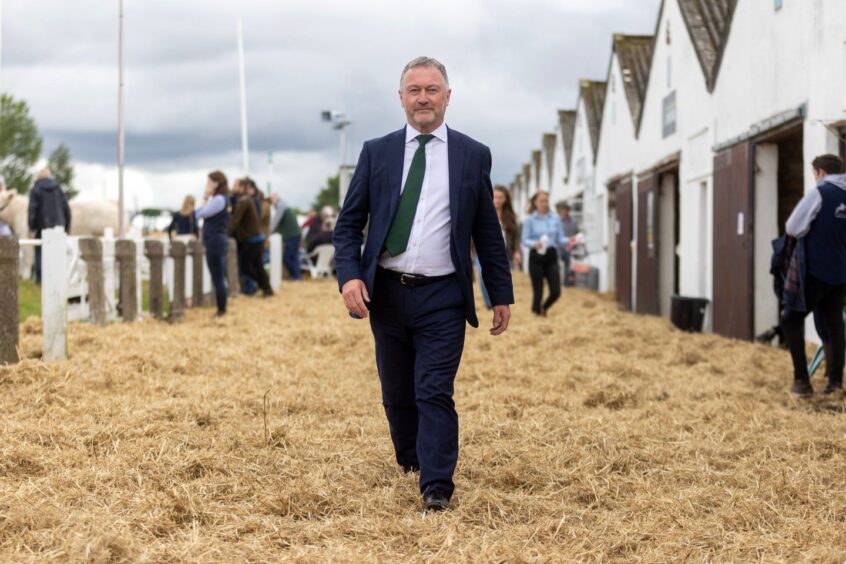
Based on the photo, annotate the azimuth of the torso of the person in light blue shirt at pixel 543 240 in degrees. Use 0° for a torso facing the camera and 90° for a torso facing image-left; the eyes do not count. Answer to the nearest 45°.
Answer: approximately 0°

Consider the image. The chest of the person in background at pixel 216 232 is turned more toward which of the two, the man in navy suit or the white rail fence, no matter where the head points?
the white rail fence

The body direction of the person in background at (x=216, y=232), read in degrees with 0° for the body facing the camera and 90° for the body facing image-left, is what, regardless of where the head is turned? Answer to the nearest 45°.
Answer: approximately 90°

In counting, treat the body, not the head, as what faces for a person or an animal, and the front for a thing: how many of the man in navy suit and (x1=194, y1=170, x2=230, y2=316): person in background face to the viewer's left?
1

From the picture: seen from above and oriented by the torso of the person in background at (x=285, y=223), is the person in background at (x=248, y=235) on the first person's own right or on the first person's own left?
on the first person's own left

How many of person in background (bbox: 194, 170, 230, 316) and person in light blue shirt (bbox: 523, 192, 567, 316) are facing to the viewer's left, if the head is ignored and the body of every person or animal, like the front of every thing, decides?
1
